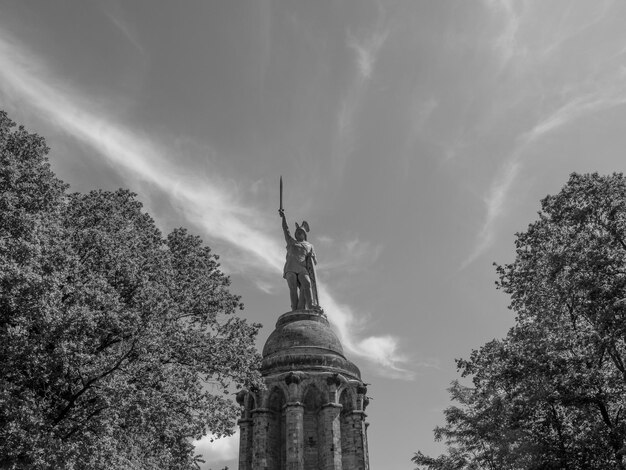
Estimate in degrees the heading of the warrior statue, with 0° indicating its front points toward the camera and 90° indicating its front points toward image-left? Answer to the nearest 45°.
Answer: approximately 0°

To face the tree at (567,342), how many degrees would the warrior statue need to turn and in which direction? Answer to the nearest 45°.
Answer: approximately 45° to its left

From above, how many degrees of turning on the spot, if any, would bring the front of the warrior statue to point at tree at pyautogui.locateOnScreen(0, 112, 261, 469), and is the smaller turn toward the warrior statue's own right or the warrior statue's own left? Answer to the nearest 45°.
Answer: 0° — it already faces it
